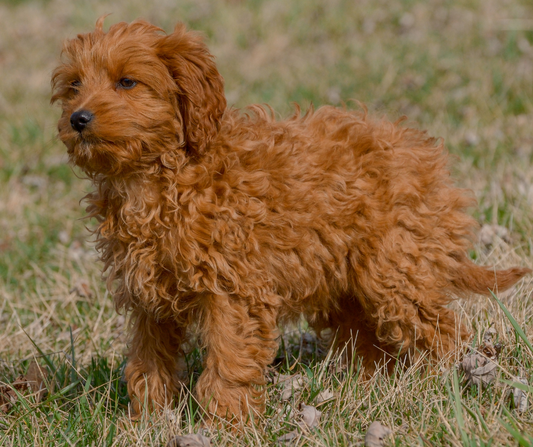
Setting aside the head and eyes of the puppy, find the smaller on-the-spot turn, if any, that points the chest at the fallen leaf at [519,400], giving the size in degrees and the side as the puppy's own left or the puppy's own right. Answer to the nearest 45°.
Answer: approximately 90° to the puppy's own left

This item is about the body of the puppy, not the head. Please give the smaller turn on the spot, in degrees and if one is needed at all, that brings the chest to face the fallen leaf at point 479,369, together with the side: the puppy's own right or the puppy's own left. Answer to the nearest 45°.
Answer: approximately 135° to the puppy's own left

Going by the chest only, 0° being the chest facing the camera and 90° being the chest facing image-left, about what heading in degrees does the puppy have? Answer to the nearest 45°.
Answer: approximately 45°
